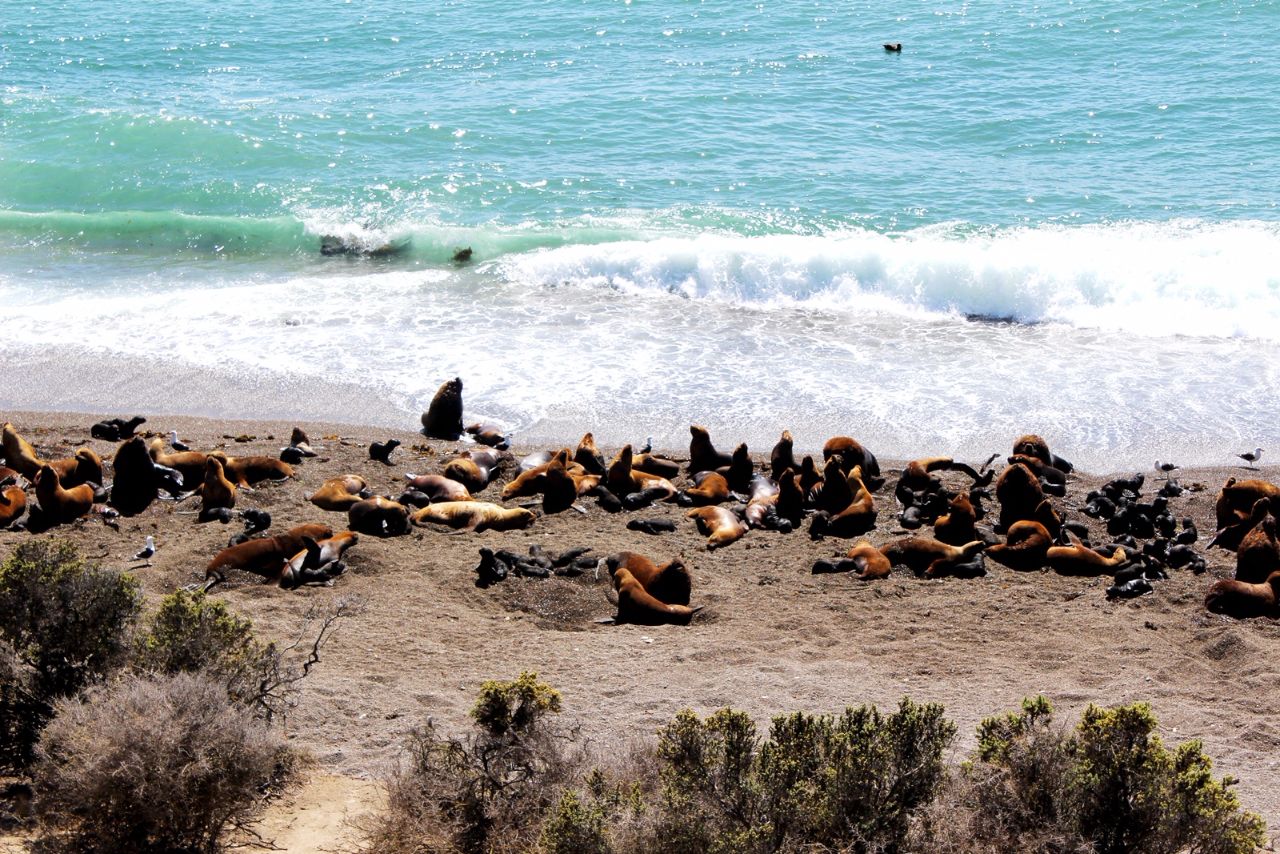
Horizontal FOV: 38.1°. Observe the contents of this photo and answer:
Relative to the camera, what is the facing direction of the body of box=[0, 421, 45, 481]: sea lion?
to the viewer's left

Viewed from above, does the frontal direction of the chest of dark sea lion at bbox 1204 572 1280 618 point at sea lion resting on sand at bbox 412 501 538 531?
yes

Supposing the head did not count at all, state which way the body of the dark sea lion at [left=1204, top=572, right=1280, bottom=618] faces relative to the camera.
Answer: to the viewer's left

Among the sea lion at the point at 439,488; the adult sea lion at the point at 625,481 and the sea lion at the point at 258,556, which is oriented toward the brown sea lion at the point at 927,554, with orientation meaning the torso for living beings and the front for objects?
the sea lion at the point at 258,556

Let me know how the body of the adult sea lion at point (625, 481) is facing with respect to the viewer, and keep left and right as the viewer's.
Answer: facing to the left of the viewer
